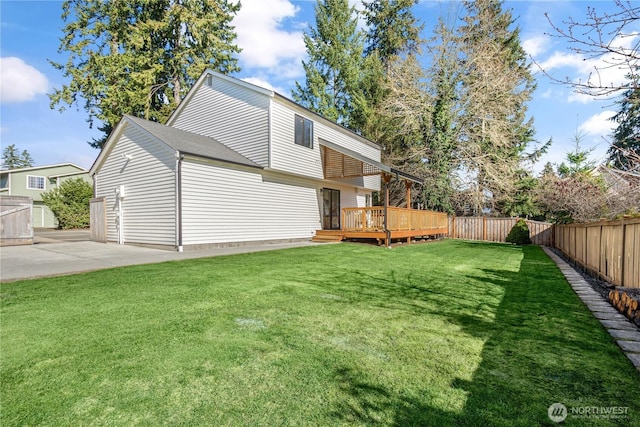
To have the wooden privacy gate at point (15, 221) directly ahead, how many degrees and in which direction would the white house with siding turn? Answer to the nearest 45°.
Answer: approximately 45° to its left

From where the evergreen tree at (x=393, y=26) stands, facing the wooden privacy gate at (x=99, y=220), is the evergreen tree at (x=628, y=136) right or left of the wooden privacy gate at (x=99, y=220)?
left

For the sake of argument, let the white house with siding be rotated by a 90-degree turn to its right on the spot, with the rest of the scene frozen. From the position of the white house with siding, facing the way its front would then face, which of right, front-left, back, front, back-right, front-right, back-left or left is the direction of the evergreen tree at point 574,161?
front-right

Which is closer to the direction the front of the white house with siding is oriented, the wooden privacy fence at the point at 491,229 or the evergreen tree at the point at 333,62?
the evergreen tree

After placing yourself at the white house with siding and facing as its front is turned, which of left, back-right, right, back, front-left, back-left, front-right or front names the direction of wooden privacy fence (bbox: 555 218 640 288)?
back

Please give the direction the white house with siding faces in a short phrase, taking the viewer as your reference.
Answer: facing away from the viewer and to the left of the viewer

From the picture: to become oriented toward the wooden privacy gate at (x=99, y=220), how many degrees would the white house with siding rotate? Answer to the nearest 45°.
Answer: approximately 45° to its left
